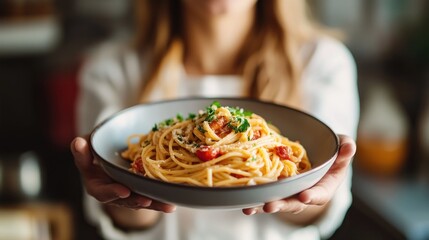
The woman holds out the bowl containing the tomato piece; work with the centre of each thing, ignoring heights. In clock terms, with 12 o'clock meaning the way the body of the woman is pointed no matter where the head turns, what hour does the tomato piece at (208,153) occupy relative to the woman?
The tomato piece is roughly at 12 o'clock from the woman.

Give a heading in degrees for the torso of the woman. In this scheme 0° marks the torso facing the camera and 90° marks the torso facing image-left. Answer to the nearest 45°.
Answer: approximately 0°
